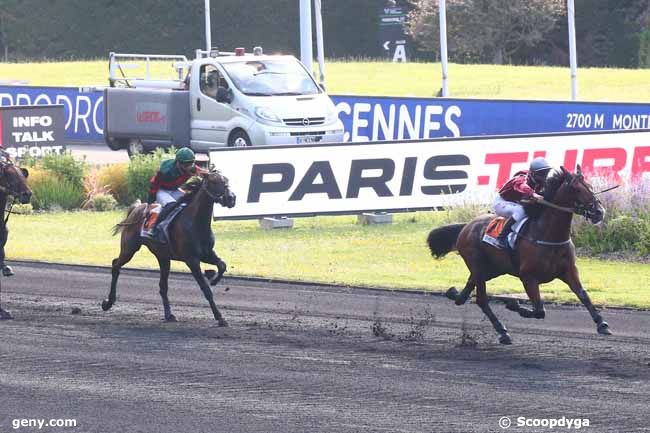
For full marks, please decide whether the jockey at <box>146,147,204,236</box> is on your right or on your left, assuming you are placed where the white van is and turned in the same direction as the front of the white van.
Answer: on your right

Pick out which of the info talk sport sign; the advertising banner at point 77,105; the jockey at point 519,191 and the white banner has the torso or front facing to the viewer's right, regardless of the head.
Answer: the jockey

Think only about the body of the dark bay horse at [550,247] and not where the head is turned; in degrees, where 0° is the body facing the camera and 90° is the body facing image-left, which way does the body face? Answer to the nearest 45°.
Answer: approximately 315°

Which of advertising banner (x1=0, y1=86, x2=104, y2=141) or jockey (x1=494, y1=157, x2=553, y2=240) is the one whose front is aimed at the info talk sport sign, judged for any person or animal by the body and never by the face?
the advertising banner

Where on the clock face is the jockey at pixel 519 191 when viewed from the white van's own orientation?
The jockey is roughly at 1 o'clock from the white van.

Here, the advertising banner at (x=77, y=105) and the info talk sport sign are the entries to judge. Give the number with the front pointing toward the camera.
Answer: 2

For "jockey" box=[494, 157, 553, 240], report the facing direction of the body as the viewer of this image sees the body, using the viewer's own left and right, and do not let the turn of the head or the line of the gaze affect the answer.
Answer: facing to the right of the viewer

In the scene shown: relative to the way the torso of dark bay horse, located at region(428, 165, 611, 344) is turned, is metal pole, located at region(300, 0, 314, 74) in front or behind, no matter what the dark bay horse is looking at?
behind

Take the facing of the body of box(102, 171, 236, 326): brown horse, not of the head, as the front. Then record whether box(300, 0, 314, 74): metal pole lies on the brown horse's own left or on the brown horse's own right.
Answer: on the brown horse's own left

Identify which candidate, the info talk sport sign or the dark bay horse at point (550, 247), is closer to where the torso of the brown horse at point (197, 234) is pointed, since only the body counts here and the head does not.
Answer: the dark bay horse

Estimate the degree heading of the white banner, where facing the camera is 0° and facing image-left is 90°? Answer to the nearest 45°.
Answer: approximately 0°

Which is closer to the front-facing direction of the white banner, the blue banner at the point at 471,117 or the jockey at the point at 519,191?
the jockey

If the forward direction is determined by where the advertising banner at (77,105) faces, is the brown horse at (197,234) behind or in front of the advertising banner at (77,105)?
in front

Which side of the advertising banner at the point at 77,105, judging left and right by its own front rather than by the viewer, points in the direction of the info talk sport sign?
front

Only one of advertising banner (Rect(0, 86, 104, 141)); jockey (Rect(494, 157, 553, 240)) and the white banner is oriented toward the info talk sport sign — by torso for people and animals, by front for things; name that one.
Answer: the advertising banner

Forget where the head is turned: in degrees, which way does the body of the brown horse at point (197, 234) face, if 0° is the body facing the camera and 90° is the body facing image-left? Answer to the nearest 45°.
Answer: approximately 315°
